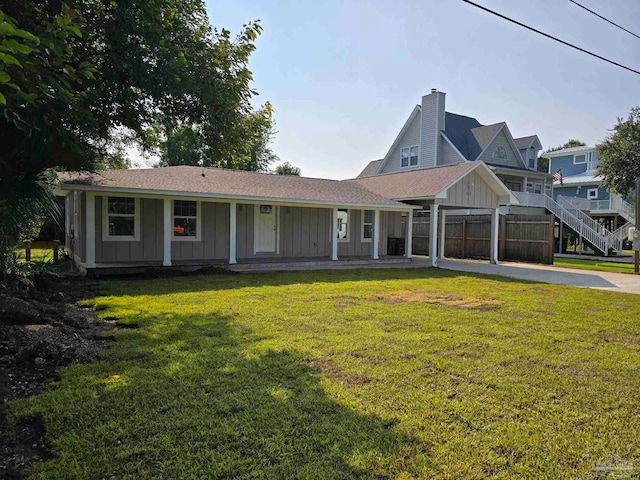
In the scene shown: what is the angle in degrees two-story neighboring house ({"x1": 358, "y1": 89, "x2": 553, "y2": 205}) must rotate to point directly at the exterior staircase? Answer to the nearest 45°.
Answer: approximately 45° to its left

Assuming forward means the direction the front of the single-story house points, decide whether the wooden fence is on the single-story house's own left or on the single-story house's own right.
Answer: on the single-story house's own left

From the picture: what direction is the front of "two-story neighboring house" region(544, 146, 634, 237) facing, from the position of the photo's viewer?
facing the viewer and to the right of the viewer

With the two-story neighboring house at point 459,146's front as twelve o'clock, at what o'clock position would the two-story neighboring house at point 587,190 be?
the two-story neighboring house at point 587,190 is roughly at 9 o'clock from the two-story neighboring house at point 459,146.

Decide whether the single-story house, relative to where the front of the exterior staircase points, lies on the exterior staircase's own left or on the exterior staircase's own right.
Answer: on the exterior staircase's own right

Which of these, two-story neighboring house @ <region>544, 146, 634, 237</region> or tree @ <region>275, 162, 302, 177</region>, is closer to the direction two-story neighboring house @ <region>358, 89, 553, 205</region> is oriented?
the two-story neighboring house

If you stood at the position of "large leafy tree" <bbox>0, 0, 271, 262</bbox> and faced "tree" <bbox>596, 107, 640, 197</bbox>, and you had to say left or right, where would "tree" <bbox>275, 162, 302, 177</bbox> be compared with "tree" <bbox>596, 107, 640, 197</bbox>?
left

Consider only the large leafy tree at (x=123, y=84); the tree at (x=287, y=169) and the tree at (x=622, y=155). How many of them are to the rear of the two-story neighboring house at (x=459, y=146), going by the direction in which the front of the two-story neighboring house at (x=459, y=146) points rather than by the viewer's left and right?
1

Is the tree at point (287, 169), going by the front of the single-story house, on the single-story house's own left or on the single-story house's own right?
on the single-story house's own left

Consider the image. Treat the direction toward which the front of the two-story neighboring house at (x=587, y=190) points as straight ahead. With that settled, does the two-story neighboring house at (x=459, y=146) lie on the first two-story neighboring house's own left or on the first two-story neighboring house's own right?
on the first two-story neighboring house's own right

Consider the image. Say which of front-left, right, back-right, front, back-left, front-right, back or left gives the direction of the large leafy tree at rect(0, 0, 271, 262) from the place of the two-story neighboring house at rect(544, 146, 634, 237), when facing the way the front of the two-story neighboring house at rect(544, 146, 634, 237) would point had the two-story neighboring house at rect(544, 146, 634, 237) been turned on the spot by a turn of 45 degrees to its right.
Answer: front

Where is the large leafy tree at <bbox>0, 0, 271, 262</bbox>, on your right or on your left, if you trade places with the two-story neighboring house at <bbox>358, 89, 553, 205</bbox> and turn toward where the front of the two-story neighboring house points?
on your right
